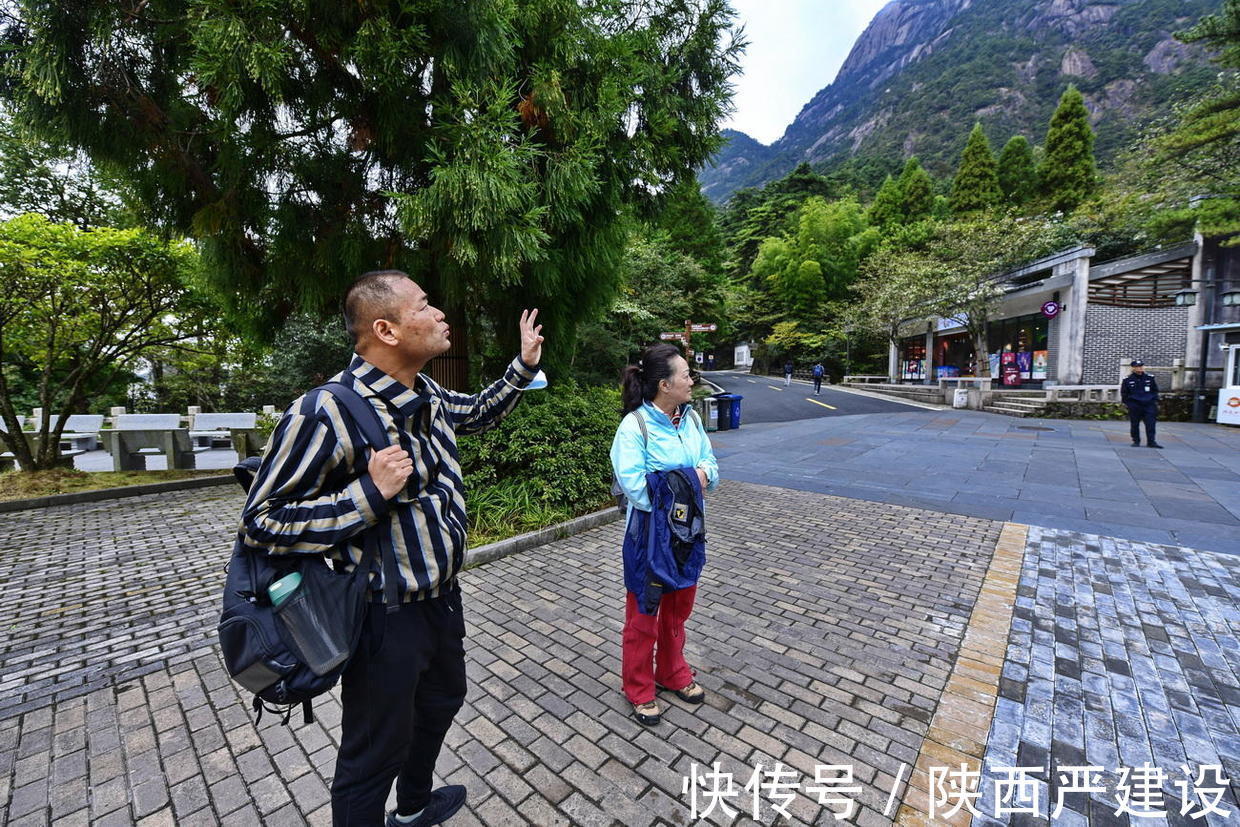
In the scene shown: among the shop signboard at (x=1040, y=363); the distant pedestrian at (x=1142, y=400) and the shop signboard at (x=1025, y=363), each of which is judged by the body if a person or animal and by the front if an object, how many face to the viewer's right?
0

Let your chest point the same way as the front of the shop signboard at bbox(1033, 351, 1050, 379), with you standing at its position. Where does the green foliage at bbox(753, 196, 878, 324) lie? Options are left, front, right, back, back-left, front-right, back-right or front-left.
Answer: right

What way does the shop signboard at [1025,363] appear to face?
toward the camera

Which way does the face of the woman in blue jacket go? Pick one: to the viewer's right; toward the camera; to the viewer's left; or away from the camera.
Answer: to the viewer's right

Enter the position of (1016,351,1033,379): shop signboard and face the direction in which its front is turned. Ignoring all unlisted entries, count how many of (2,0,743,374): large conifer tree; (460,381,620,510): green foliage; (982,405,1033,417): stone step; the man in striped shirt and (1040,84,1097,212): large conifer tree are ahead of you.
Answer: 4

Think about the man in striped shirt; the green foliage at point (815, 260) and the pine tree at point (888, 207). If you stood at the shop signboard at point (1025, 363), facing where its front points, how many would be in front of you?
1

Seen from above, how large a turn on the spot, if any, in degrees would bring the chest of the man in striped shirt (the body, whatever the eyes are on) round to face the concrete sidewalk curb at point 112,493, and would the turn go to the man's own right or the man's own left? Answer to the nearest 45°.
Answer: approximately 135° to the man's own left

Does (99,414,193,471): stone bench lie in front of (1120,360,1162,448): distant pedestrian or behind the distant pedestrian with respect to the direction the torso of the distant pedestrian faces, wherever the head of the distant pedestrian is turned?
in front

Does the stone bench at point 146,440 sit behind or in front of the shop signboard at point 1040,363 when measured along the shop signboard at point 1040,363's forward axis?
in front

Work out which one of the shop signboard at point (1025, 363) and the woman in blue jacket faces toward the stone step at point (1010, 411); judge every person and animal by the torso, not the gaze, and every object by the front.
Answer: the shop signboard

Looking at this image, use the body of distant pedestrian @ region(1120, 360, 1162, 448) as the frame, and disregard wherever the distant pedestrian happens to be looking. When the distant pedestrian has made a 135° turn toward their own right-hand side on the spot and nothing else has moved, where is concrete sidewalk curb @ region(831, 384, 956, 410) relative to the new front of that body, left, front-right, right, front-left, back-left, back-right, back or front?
front

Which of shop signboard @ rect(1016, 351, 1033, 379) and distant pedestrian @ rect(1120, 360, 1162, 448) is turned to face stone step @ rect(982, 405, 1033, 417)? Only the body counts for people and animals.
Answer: the shop signboard

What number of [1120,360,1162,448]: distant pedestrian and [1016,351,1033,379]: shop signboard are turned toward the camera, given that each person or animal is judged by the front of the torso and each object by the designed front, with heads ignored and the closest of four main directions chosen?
2

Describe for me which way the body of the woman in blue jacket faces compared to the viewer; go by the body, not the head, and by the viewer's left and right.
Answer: facing the viewer and to the right of the viewer

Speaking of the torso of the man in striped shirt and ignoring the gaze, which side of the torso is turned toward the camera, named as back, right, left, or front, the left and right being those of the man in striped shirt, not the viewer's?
right

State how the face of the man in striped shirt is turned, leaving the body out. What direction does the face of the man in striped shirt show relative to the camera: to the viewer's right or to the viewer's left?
to the viewer's right

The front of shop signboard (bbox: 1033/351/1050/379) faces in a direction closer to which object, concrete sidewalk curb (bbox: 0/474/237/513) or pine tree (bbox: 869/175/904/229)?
the concrete sidewalk curb

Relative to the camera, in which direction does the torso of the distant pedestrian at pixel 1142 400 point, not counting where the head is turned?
toward the camera
